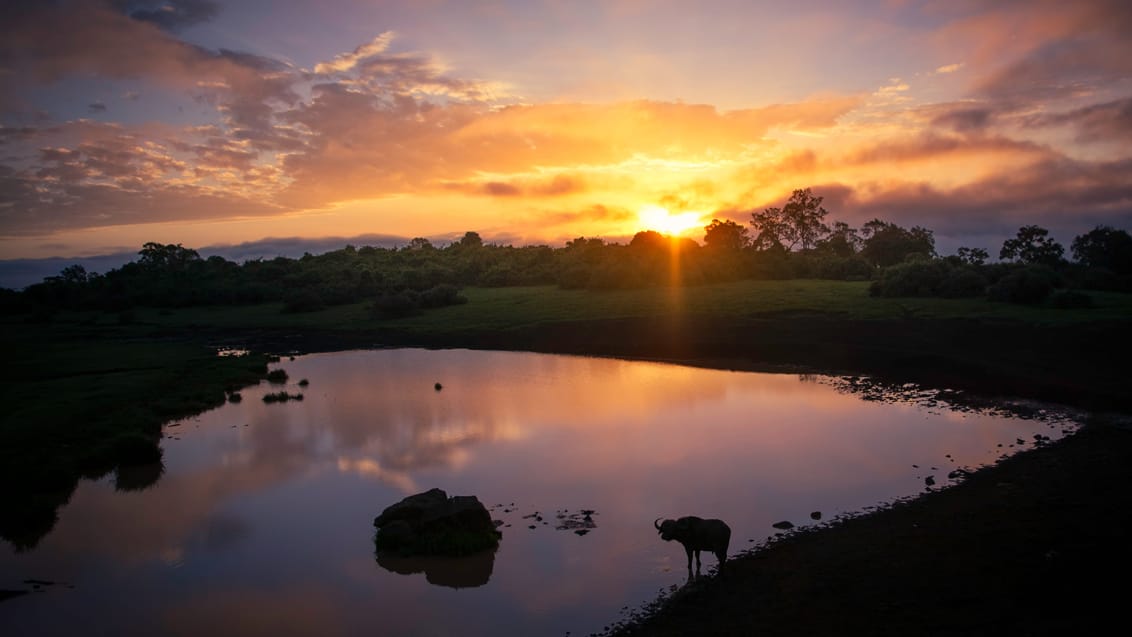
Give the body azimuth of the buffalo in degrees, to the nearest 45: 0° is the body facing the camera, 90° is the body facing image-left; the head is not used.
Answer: approximately 90°

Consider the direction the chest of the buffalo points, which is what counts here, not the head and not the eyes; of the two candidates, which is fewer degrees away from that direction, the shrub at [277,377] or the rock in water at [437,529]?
the rock in water

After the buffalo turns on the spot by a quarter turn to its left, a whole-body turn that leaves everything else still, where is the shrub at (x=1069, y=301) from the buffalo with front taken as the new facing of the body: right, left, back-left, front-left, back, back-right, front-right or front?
back-left

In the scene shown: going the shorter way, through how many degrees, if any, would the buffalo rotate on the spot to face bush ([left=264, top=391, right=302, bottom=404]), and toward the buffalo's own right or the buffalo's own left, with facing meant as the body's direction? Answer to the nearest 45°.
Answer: approximately 45° to the buffalo's own right

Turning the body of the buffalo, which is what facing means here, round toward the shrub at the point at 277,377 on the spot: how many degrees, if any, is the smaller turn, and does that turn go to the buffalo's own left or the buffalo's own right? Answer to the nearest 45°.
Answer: approximately 45° to the buffalo's own right

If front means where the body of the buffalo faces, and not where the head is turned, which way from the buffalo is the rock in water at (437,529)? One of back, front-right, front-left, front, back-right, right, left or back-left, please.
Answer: front
